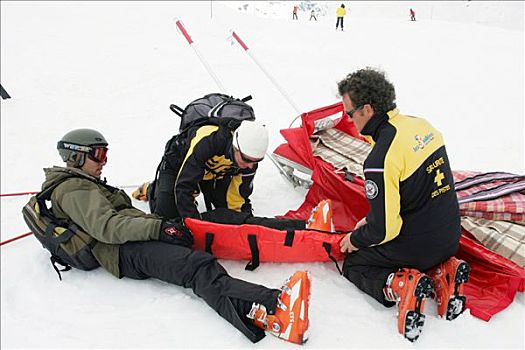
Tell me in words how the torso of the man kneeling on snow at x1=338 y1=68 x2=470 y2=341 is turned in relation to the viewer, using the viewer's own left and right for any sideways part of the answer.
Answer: facing away from the viewer and to the left of the viewer

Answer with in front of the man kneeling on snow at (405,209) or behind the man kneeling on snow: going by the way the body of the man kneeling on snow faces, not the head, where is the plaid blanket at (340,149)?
in front

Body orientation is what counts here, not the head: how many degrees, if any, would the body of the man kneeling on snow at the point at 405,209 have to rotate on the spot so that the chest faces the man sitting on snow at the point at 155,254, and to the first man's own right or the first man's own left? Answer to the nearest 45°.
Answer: approximately 45° to the first man's own left

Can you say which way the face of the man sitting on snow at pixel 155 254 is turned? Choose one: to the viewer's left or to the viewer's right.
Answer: to the viewer's right

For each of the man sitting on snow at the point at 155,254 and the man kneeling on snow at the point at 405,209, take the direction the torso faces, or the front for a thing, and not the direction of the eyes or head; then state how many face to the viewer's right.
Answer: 1

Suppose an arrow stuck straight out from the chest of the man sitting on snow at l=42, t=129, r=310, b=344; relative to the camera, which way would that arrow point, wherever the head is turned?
to the viewer's right

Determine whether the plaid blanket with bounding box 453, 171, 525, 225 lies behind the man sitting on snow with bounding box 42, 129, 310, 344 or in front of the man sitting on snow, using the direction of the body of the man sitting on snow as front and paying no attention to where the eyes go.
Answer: in front

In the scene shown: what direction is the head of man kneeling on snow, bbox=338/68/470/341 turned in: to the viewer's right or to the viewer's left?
to the viewer's left

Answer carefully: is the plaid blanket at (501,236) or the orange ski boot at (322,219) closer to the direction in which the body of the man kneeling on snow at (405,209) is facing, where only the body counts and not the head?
the orange ski boot
